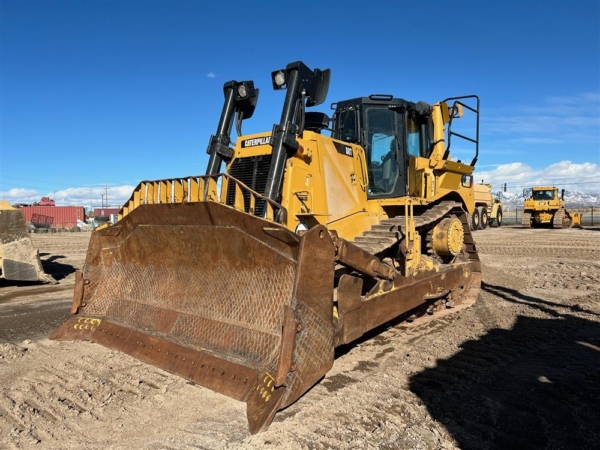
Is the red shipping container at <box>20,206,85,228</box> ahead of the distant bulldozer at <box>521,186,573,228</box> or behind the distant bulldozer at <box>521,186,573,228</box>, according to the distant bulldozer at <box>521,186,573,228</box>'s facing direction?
behind

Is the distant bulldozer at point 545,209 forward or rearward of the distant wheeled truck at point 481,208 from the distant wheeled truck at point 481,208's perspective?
forward

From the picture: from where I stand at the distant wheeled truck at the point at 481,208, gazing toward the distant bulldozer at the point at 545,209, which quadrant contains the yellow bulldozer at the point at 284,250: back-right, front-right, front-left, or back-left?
back-right

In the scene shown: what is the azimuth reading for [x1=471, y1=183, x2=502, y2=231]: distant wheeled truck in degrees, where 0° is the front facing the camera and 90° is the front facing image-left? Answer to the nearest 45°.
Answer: approximately 225°

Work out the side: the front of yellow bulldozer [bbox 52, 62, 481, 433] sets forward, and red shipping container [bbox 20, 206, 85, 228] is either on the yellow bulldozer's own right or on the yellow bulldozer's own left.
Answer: on the yellow bulldozer's own right

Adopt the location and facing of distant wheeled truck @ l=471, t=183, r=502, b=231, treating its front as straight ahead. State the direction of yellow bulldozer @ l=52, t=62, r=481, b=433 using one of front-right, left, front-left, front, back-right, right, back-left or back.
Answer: back-right

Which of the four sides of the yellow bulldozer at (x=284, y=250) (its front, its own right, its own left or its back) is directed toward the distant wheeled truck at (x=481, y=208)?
back

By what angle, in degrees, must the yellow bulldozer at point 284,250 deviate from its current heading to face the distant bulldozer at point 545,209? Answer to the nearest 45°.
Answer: approximately 180°
